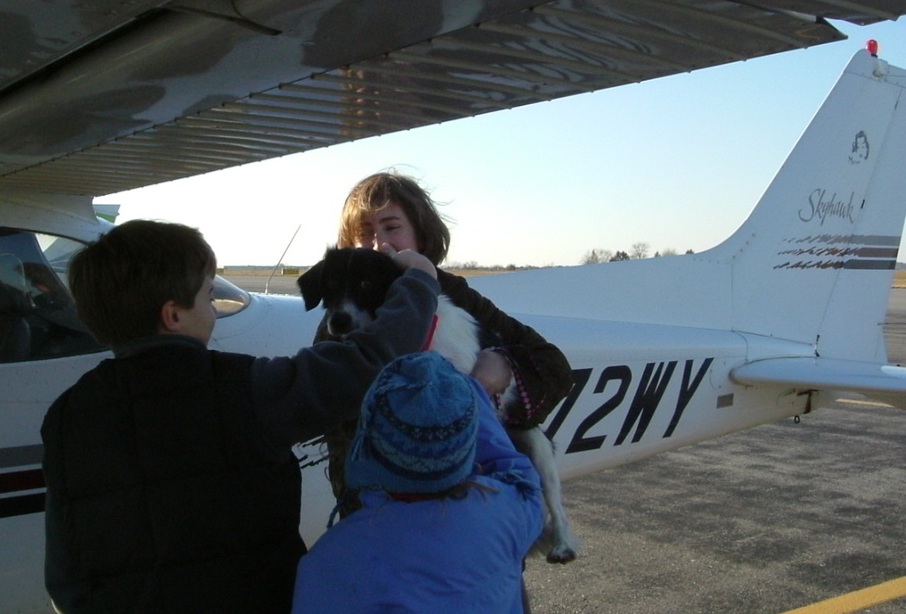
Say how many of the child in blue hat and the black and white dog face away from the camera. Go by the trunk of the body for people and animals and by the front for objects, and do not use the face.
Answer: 1

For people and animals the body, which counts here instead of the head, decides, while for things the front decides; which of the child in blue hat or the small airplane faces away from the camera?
the child in blue hat

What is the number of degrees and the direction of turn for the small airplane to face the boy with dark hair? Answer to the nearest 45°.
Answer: approximately 45° to its left

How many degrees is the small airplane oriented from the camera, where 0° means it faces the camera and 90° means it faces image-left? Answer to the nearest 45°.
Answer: approximately 45°

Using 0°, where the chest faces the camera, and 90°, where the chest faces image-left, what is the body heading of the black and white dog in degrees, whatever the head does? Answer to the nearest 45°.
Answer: approximately 45°

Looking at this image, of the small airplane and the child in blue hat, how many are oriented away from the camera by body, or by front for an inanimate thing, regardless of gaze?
1

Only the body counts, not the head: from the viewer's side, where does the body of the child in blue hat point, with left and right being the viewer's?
facing away from the viewer

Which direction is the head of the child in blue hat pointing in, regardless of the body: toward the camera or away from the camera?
away from the camera

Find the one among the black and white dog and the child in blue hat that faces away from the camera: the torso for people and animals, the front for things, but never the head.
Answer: the child in blue hat

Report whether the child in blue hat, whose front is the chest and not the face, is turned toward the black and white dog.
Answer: yes

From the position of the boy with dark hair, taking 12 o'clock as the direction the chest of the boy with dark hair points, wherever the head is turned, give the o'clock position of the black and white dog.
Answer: The black and white dog is roughly at 12 o'clock from the boy with dark hair.

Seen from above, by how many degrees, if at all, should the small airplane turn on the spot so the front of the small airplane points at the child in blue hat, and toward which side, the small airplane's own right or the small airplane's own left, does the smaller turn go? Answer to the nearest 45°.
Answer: approximately 45° to the small airplane's own left

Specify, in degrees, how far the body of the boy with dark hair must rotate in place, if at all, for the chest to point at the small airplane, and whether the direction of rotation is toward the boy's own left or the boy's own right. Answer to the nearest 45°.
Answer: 0° — they already face it
